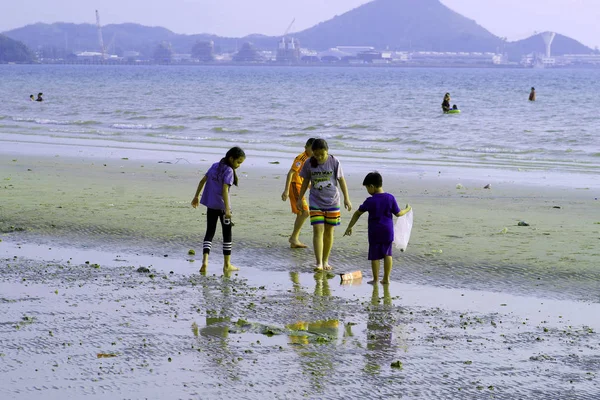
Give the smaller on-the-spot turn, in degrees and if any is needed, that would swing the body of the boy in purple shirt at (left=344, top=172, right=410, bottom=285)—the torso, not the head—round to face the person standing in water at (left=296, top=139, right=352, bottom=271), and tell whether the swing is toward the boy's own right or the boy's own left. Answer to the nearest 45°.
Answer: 0° — they already face them

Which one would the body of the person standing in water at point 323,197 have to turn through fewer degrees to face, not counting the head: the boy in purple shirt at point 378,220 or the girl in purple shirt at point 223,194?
the boy in purple shirt

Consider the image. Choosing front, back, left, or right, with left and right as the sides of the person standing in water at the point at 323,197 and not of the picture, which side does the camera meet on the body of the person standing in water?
front

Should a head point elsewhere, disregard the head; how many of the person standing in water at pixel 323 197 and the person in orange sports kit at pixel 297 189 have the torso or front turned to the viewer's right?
1

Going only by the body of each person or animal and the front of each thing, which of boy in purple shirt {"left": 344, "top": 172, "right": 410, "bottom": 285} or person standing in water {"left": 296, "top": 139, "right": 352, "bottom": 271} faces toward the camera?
the person standing in water

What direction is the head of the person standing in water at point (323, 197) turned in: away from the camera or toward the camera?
toward the camera

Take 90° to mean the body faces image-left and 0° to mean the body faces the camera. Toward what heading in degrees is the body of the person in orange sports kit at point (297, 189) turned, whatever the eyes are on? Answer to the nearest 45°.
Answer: approximately 270°

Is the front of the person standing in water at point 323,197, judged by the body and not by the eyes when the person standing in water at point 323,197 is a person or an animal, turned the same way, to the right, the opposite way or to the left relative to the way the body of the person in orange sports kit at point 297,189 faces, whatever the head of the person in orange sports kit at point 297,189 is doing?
to the right

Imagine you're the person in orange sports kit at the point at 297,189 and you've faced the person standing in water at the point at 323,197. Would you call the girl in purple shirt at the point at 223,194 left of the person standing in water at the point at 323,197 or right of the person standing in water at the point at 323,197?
right

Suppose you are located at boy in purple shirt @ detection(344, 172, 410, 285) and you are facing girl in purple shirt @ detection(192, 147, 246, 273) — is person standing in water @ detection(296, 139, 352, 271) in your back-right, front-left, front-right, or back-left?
front-right

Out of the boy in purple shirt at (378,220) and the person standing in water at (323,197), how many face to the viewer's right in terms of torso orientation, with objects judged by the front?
0
